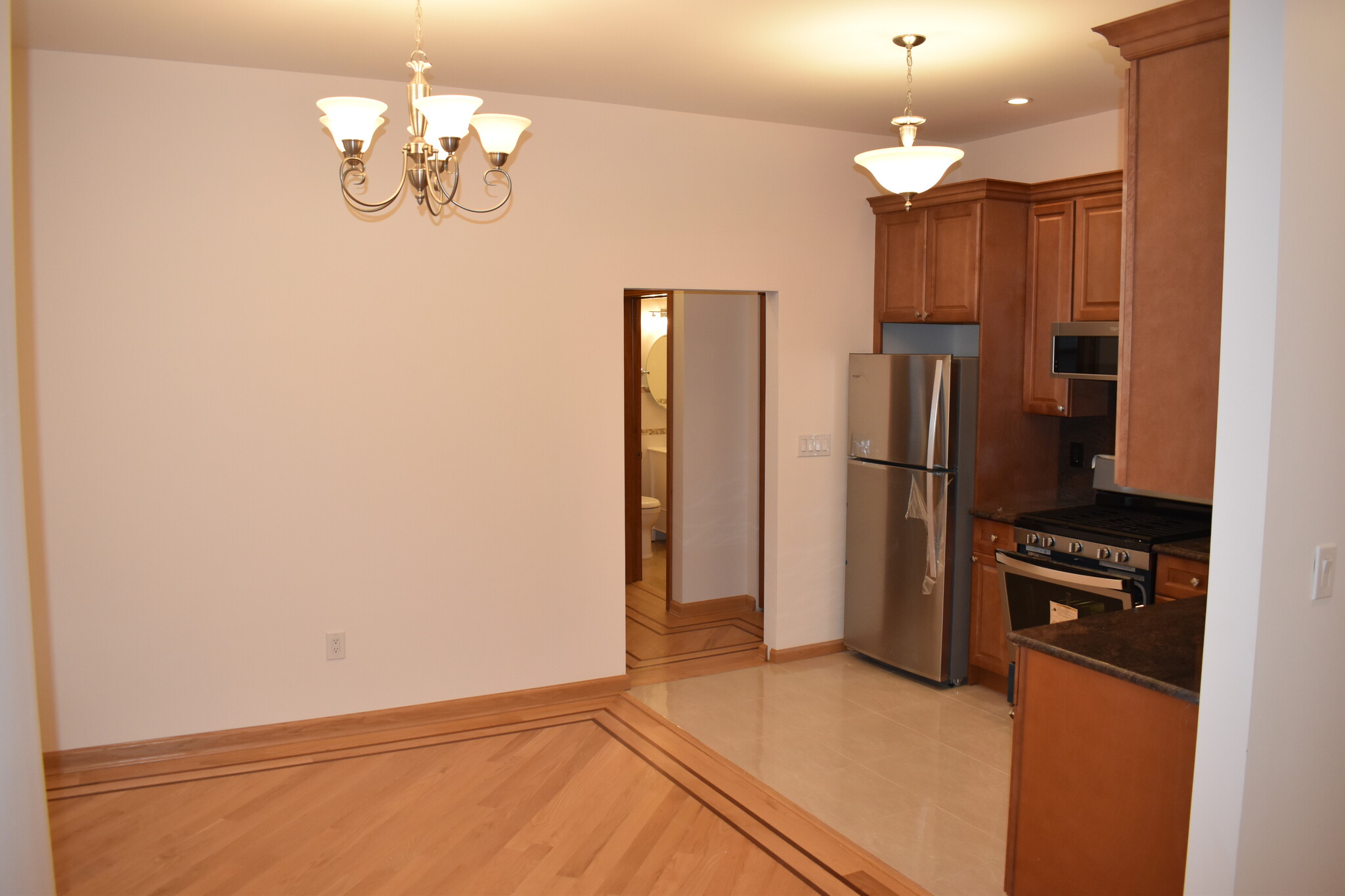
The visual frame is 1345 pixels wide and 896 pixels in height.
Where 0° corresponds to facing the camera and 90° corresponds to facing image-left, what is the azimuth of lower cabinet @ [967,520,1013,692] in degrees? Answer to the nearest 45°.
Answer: approximately 45°

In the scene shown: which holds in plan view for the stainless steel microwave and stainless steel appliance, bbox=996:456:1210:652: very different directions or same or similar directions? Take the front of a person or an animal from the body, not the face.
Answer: same or similar directions

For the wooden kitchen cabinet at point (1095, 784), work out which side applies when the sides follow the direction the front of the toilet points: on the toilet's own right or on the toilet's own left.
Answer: on the toilet's own right

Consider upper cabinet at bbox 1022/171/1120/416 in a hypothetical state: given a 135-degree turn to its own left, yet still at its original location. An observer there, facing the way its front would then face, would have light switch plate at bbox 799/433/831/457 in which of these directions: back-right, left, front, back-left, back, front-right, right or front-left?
back

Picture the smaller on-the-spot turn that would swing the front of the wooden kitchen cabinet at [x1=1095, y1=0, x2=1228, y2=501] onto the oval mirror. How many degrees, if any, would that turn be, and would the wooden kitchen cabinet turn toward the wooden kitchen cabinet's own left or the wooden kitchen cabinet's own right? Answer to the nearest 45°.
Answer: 0° — it already faces it

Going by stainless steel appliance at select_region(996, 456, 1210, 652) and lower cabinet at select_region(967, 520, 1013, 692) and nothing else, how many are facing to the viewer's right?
0

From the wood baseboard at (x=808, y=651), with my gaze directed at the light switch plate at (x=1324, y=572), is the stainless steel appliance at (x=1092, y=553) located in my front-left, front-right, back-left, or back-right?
front-left

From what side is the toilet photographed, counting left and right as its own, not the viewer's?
right

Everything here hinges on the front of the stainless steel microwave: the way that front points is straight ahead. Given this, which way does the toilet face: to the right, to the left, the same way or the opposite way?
the opposite way

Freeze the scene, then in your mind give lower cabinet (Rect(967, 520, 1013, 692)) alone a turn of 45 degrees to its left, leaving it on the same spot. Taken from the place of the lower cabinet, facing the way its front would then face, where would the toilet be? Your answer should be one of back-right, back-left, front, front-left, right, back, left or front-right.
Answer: back-right

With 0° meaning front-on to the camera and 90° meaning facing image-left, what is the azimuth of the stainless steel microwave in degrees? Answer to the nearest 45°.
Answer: approximately 45°

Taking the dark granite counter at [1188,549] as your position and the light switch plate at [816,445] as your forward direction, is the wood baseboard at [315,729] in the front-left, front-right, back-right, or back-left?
front-left

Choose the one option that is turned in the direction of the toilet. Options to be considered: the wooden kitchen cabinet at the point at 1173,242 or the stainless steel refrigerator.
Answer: the wooden kitchen cabinet

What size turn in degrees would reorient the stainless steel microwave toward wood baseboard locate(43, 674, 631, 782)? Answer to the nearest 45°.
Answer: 0° — it already faces it

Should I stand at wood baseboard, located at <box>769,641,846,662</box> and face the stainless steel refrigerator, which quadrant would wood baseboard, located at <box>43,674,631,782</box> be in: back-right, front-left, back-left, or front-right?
back-right

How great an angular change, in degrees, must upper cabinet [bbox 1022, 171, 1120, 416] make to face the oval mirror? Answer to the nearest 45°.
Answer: approximately 90° to its right

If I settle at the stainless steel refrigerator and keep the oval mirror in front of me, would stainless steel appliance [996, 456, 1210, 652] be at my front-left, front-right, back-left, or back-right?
back-right
